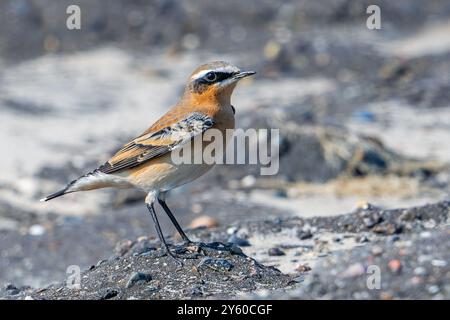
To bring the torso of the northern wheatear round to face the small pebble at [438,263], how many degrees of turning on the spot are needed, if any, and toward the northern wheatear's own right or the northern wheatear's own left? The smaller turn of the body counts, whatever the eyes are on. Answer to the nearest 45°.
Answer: approximately 45° to the northern wheatear's own right

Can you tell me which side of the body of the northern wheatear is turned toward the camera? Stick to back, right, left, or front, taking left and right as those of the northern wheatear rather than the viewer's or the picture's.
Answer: right

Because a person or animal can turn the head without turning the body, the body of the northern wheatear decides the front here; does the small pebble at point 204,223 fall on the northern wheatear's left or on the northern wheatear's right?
on the northern wheatear's left

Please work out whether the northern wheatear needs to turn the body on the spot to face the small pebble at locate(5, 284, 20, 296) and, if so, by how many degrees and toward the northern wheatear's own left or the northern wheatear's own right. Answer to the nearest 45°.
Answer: approximately 180°

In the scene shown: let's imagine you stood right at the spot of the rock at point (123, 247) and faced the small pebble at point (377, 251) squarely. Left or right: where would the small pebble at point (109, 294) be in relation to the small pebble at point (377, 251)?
right

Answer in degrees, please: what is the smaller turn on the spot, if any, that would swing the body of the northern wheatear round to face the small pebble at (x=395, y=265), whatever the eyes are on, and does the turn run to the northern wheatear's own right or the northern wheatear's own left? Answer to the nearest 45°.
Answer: approximately 45° to the northern wheatear's own right

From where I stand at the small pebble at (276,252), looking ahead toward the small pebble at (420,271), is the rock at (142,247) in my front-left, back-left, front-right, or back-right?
back-right

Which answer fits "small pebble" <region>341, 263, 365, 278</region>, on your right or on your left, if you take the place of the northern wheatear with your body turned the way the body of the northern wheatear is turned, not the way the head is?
on your right
